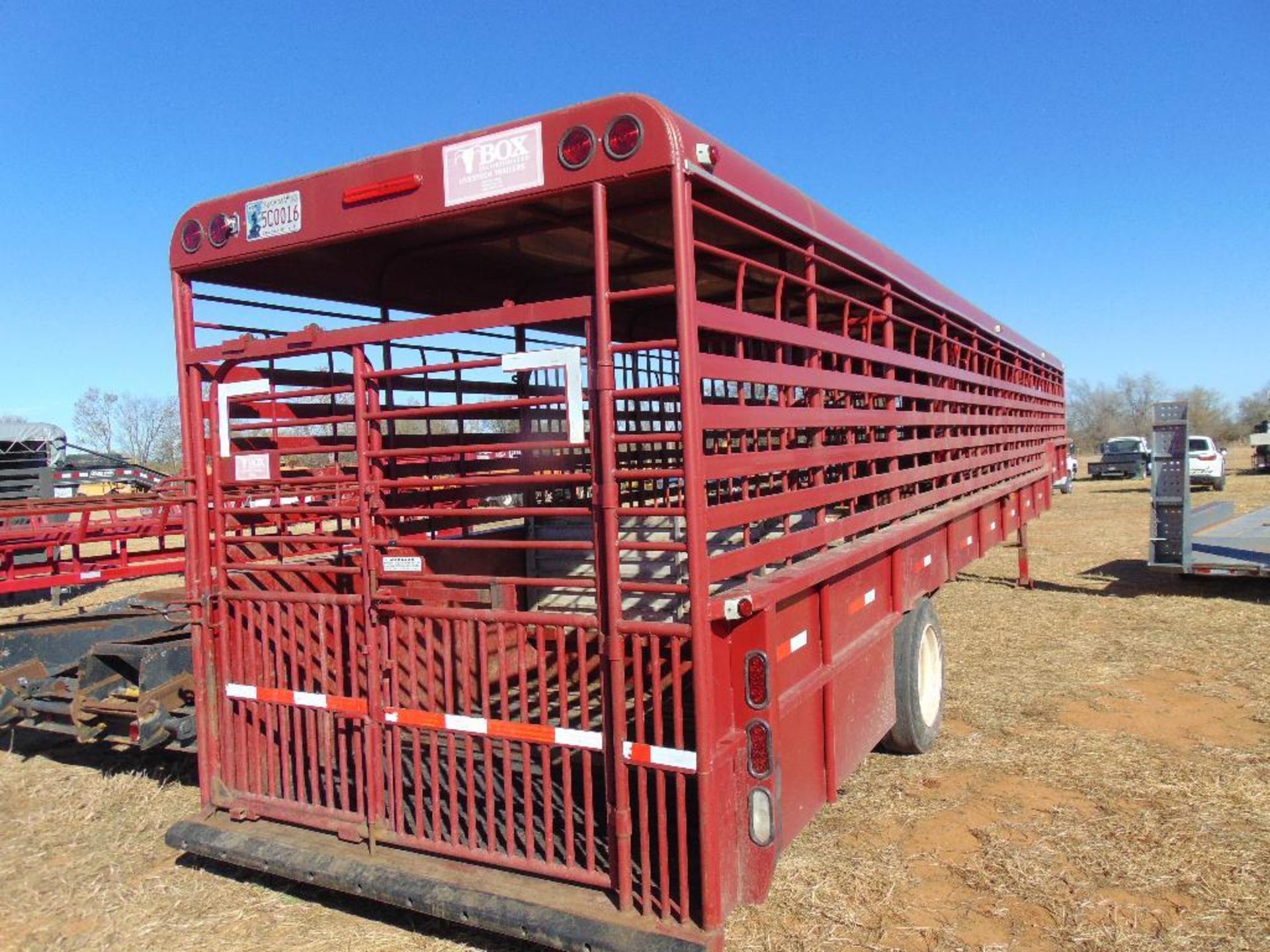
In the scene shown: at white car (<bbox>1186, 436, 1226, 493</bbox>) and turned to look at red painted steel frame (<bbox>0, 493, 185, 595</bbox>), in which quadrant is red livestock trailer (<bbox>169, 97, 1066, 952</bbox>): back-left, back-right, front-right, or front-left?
front-left

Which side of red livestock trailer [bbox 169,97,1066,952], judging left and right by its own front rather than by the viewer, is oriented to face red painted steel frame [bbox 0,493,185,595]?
left

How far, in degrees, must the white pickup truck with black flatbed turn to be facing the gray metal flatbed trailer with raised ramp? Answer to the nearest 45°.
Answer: approximately 180°

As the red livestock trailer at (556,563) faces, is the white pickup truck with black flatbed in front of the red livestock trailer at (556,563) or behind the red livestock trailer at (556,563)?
in front

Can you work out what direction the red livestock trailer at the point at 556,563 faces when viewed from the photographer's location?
facing away from the viewer and to the right of the viewer

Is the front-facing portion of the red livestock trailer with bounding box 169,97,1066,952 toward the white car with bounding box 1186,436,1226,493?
yes

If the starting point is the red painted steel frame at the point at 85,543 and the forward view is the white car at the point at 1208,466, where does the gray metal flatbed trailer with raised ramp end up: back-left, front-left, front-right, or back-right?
front-right

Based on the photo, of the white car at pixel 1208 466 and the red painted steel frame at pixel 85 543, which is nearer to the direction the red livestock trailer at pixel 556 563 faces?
the white car
